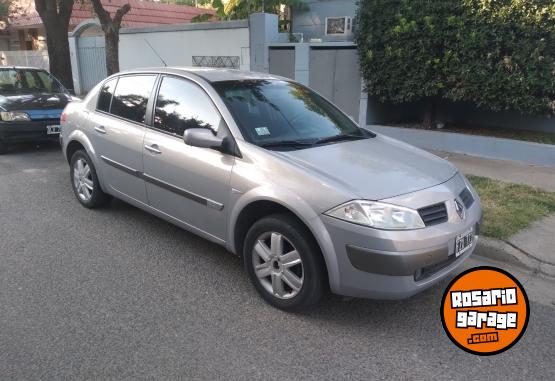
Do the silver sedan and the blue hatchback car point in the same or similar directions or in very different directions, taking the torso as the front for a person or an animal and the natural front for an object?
same or similar directions

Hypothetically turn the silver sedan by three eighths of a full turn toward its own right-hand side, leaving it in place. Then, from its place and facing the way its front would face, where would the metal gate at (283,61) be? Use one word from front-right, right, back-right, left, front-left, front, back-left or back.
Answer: right

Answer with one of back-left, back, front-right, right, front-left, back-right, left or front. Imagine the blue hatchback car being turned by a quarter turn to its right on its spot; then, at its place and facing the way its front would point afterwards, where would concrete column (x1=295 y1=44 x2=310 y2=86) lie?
back-left

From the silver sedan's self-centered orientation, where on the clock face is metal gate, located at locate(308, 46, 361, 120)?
The metal gate is roughly at 8 o'clock from the silver sedan.

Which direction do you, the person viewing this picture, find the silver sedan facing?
facing the viewer and to the right of the viewer

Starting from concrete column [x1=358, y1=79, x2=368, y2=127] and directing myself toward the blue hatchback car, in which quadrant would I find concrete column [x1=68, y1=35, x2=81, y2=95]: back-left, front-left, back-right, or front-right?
front-right

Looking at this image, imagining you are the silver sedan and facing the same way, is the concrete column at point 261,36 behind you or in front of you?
behind

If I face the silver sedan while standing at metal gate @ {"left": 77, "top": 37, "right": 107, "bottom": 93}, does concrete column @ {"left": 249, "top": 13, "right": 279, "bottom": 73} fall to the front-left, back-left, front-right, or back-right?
front-left

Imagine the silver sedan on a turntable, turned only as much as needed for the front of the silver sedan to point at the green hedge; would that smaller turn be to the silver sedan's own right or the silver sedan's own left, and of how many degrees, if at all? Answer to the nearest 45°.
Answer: approximately 90° to the silver sedan's own left

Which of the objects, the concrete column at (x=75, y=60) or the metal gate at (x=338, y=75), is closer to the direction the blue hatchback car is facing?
the metal gate

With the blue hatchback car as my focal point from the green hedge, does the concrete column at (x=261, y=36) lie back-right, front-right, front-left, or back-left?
front-right
